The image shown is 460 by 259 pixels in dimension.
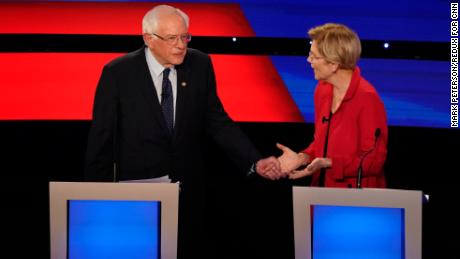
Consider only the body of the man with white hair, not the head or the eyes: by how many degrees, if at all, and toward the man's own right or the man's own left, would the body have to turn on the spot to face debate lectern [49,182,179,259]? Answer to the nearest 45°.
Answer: approximately 45° to the man's own right

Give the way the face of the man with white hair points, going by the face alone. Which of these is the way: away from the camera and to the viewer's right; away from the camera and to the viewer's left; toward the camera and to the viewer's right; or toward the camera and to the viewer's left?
toward the camera and to the viewer's right

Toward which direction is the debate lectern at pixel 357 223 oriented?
toward the camera

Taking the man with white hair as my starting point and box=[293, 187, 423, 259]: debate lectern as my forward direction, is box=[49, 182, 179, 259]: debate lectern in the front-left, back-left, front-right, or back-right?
front-right

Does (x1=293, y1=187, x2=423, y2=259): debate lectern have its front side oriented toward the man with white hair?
no

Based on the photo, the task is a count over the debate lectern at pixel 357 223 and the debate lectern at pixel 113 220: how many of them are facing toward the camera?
2

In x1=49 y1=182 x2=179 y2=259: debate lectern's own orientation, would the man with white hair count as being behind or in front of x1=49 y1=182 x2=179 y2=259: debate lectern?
behind

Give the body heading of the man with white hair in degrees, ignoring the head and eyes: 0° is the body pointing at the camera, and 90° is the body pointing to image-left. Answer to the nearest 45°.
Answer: approximately 315°

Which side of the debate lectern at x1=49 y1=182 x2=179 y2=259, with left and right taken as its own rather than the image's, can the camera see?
front

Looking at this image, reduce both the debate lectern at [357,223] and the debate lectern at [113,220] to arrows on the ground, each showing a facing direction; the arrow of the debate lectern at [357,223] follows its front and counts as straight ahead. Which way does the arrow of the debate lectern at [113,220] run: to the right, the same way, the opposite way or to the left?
the same way
